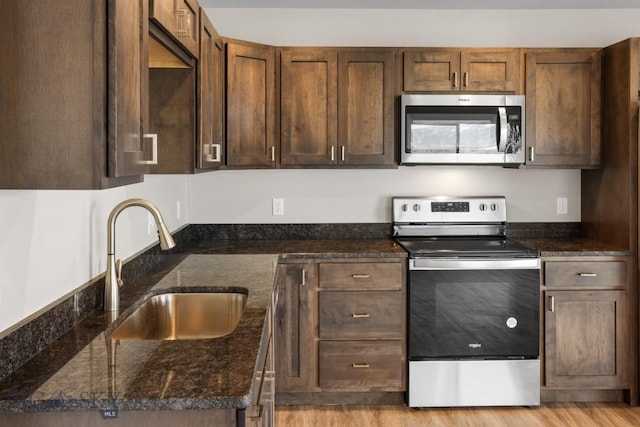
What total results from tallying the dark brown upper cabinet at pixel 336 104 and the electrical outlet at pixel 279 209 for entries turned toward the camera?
2

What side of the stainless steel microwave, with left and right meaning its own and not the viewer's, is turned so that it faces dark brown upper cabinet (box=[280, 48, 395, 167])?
right

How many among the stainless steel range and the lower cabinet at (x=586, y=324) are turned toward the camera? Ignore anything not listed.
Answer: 2

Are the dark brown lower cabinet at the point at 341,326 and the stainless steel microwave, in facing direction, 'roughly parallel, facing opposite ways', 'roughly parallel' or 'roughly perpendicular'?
roughly parallel

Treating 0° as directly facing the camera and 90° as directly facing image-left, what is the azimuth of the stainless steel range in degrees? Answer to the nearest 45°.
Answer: approximately 0°

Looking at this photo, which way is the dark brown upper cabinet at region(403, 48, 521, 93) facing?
toward the camera

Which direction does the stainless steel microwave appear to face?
toward the camera

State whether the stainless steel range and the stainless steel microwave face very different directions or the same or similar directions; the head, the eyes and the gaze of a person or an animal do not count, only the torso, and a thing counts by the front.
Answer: same or similar directions

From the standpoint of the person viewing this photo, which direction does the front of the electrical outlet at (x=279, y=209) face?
facing the viewer

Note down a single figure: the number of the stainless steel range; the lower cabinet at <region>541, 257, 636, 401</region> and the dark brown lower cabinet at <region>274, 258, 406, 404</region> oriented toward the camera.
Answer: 3

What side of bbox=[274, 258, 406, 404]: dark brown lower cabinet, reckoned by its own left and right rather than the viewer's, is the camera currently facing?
front

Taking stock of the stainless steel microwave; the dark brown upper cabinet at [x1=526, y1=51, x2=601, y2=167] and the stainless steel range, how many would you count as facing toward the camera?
3

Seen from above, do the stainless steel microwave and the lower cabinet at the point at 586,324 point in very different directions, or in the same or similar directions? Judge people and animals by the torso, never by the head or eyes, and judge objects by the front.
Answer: same or similar directions
